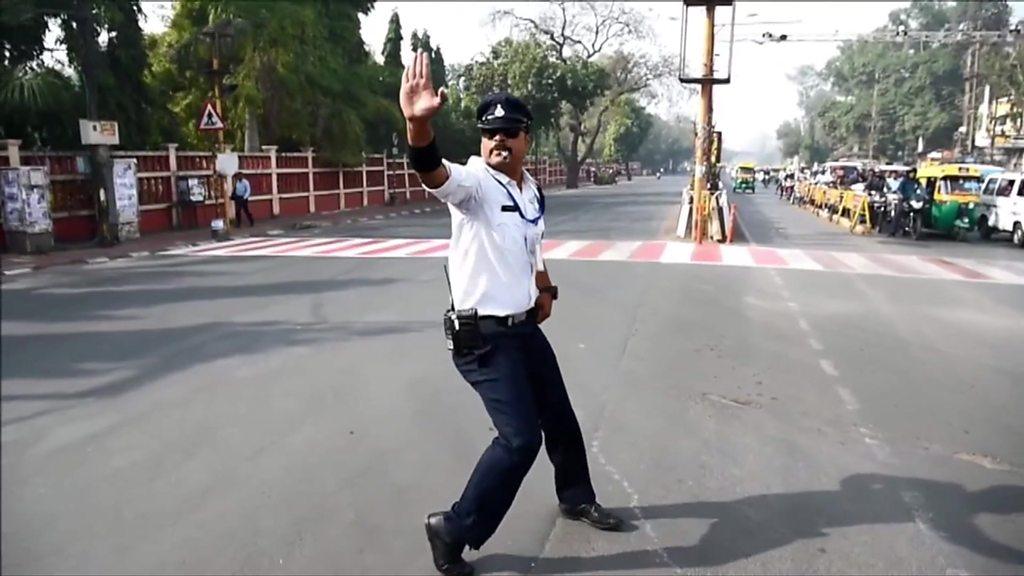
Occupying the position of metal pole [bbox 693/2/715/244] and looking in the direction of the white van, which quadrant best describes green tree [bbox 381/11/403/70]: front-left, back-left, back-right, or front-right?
back-left

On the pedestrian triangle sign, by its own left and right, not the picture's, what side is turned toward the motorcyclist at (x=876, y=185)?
left

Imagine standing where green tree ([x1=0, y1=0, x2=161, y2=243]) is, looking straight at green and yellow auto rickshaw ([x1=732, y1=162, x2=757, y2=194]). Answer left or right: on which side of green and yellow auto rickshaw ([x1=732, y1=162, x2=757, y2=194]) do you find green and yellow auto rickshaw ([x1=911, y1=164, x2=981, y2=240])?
right

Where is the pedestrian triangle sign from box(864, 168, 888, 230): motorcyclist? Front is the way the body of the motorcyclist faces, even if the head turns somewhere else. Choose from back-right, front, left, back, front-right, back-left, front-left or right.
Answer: front-right

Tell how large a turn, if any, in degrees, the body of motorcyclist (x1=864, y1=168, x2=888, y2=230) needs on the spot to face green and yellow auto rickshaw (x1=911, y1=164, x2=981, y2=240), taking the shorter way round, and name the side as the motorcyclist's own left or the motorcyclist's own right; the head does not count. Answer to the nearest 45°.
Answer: approximately 90° to the motorcyclist's own left
